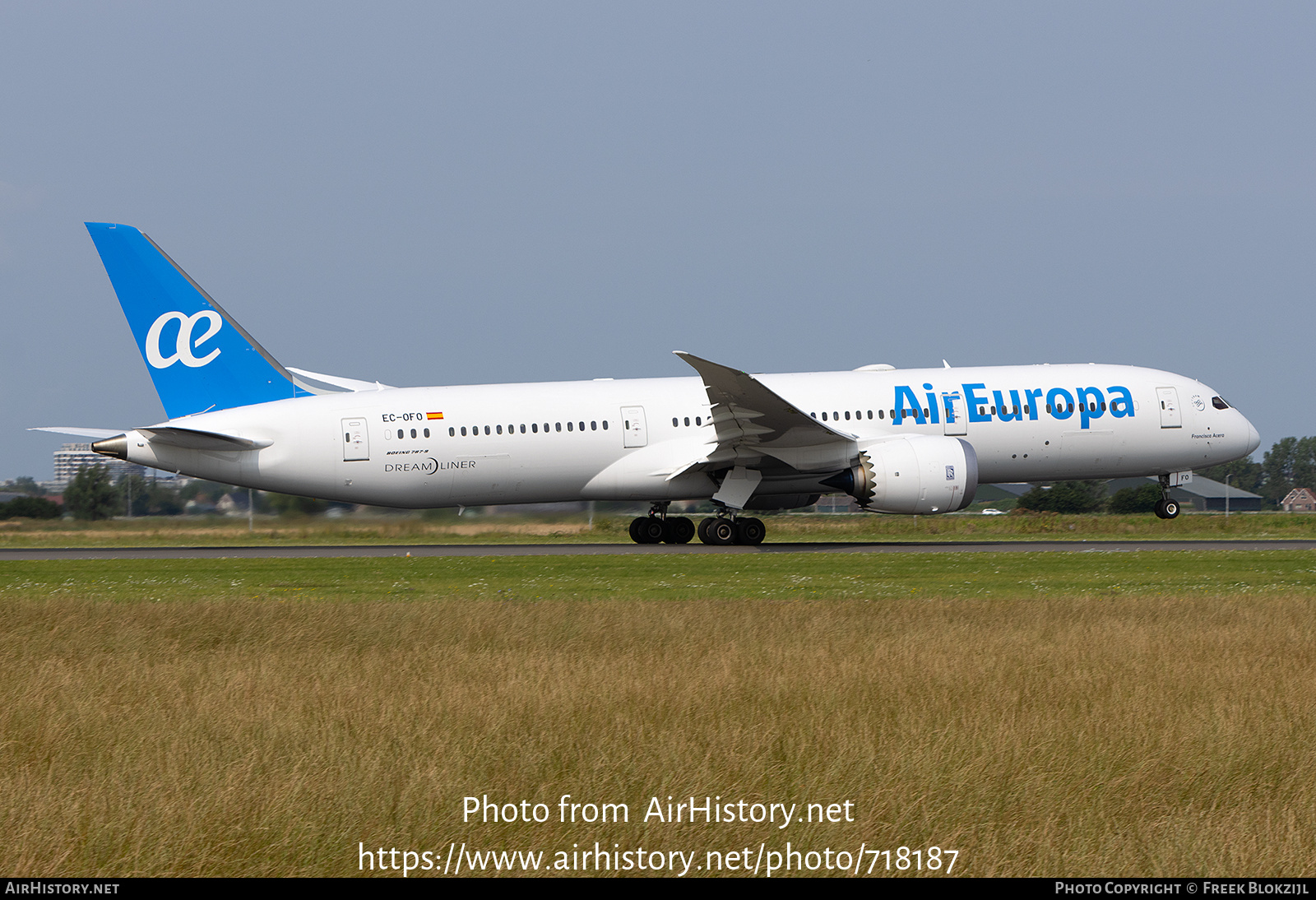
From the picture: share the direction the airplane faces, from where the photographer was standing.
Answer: facing to the right of the viewer

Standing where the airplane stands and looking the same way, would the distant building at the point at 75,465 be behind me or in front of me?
behind
